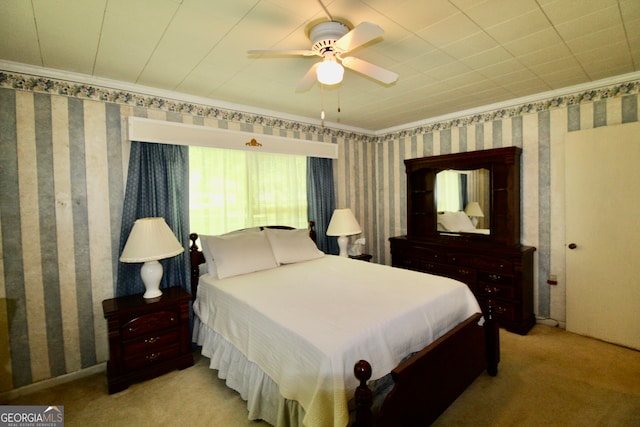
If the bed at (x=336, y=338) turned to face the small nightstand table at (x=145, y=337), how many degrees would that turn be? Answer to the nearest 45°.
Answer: approximately 135° to its right

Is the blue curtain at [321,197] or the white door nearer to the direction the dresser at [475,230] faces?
the blue curtain

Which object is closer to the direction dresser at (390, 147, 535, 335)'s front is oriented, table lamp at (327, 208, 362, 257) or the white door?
the table lamp

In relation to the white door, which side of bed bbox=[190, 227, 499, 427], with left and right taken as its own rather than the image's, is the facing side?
left

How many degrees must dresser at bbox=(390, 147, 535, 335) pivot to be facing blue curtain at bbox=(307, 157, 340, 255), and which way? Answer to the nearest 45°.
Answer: approximately 45° to its right

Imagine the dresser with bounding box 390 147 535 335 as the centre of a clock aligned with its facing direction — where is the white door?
The white door is roughly at 8 o'clock from the dresser.

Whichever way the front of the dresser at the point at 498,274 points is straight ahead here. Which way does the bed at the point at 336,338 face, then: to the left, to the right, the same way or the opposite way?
to the left

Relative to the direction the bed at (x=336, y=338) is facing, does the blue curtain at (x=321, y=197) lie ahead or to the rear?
to the rear
